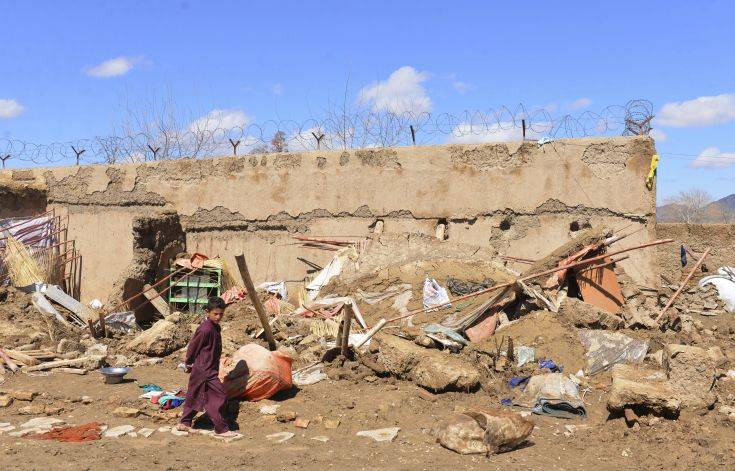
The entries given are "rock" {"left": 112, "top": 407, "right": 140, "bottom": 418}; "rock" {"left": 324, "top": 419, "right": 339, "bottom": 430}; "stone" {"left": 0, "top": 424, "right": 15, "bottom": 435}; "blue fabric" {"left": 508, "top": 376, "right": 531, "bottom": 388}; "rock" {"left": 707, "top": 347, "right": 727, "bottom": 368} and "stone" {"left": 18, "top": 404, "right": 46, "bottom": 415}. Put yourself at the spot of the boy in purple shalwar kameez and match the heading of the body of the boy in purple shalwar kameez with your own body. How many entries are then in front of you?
3
